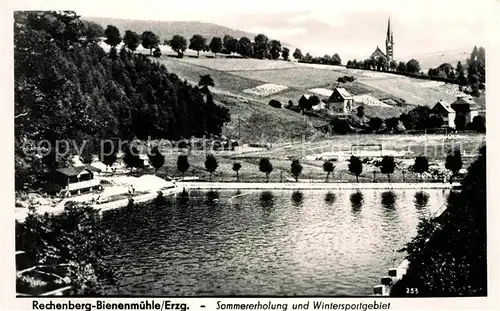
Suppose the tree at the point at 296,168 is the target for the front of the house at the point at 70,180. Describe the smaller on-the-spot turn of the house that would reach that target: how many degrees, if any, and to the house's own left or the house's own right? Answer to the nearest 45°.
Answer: approximately 45° to the house's own left

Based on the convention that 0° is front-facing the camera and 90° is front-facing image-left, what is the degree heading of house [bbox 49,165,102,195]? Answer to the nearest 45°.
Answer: approximately 315°
